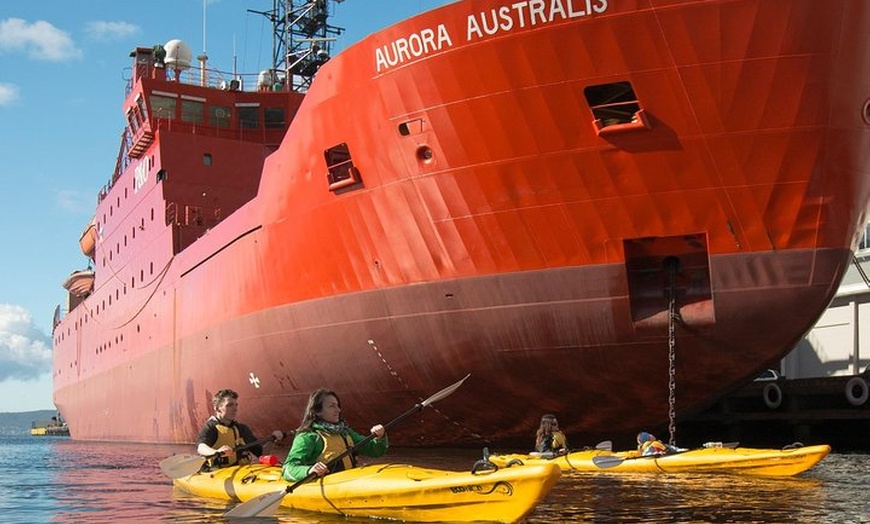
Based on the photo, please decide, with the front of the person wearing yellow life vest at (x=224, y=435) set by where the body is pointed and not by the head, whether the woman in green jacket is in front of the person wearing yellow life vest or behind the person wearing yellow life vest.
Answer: in front

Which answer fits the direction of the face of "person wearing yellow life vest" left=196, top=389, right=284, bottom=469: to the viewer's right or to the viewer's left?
to the viewer's right

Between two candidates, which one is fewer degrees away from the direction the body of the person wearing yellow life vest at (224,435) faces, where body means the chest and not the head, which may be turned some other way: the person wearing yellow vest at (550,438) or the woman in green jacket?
the woman in green jacket

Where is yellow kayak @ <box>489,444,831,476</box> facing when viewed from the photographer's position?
facing to the right of the viewer

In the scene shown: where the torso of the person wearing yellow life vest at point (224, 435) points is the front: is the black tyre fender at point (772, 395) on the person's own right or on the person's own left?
on the person's own left

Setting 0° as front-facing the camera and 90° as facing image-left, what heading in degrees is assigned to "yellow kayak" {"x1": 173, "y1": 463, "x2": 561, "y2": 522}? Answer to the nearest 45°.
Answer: approximately 315°

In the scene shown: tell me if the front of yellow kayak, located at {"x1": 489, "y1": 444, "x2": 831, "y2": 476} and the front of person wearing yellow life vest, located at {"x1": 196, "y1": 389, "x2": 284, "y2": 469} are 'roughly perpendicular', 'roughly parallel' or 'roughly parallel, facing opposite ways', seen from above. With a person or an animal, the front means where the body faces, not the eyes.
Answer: roughly parallel

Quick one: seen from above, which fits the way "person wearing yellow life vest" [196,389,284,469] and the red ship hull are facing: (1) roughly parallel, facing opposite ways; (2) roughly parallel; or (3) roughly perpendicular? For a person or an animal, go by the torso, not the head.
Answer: roughly parallel

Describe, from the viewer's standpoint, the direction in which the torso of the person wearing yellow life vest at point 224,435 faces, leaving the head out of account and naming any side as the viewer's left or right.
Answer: facing the viewer and to the right of the viewer

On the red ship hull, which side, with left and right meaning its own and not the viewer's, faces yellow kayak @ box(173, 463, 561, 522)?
right
